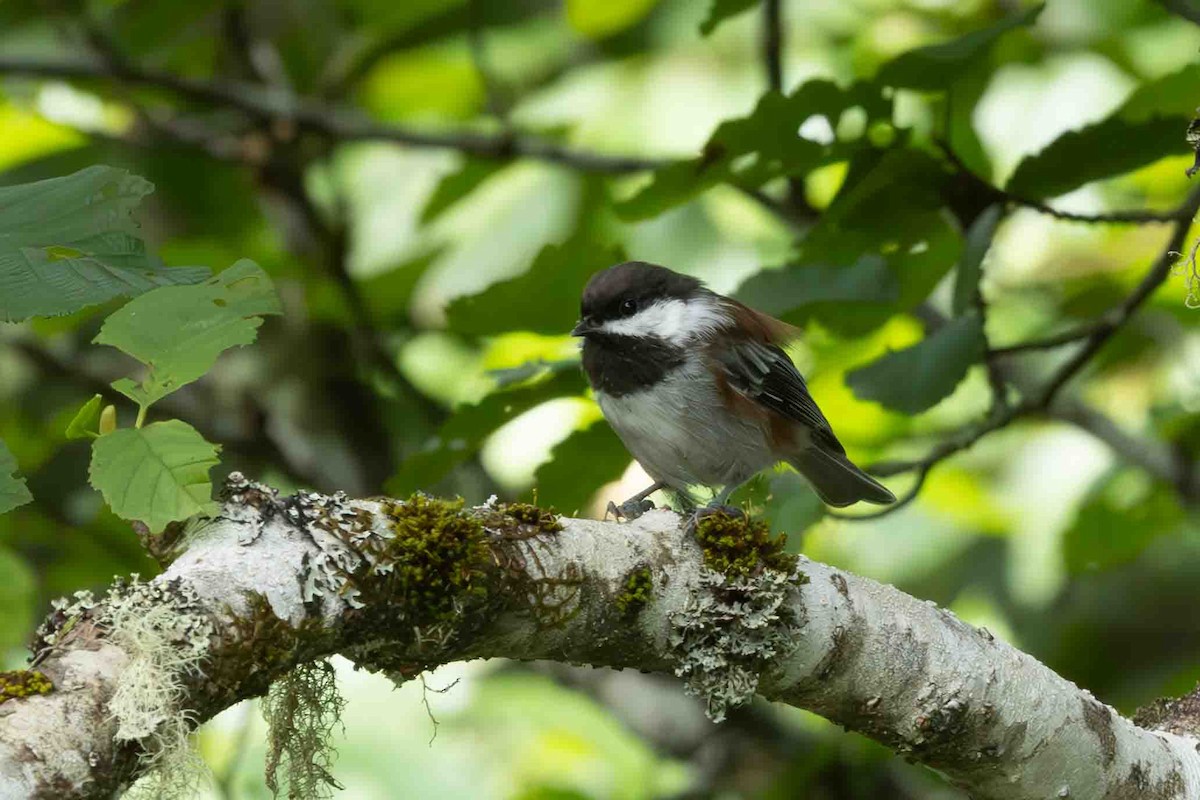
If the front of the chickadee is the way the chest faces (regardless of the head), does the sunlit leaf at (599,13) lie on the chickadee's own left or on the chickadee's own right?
on the chickadee's own right

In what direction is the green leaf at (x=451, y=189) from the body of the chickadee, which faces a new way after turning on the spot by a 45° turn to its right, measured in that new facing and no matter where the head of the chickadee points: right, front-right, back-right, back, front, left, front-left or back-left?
front-right

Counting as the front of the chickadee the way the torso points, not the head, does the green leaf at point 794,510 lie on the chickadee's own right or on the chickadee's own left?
on the chickadee's own right

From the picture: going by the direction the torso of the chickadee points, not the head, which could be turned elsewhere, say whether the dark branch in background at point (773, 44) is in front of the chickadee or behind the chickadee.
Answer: behind

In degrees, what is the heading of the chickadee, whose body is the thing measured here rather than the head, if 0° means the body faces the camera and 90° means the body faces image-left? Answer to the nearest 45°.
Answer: approximately 45°

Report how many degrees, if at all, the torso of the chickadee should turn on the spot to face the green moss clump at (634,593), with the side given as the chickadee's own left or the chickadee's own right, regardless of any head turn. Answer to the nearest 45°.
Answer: approximately 45° to the chickadee's own left
